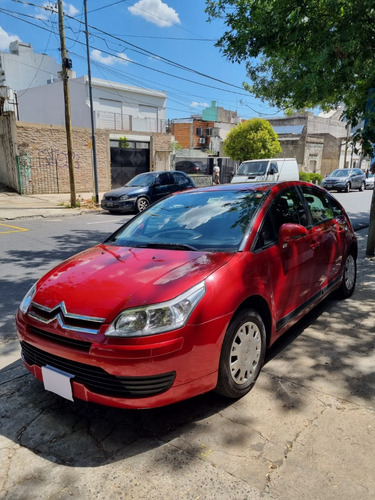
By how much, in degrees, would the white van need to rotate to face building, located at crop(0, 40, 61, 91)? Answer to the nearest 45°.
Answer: approximately 90° to its right

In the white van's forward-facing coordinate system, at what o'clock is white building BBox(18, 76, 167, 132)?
The white building is roughly at 3 o'clock from the white van.

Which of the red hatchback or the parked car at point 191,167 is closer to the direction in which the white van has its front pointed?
the red hatchback

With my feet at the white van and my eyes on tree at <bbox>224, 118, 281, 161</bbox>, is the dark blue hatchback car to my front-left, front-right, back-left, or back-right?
back-left

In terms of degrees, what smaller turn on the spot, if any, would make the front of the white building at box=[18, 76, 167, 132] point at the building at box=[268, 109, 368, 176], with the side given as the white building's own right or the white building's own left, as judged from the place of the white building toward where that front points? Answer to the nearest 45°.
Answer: approximately 45° to the white building's own left

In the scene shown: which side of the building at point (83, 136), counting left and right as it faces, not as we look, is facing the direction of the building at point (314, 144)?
left

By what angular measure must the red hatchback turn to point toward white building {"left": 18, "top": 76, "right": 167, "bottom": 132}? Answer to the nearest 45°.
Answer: approximately 135° to its right

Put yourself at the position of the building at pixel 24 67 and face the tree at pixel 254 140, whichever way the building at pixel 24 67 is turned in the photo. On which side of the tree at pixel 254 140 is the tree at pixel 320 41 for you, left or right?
right

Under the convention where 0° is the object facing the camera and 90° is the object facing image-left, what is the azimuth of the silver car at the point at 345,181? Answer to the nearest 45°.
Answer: approximately 45°

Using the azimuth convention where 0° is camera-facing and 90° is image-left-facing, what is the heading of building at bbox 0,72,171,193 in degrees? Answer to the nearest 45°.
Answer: approximately 315°

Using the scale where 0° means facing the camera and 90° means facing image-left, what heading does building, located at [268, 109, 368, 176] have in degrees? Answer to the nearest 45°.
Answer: approximately 45°

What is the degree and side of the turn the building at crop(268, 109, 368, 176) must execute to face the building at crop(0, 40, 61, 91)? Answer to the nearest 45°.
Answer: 0° — it already faces it

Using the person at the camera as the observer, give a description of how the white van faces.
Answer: facing the viewer and to the left of the viewer
